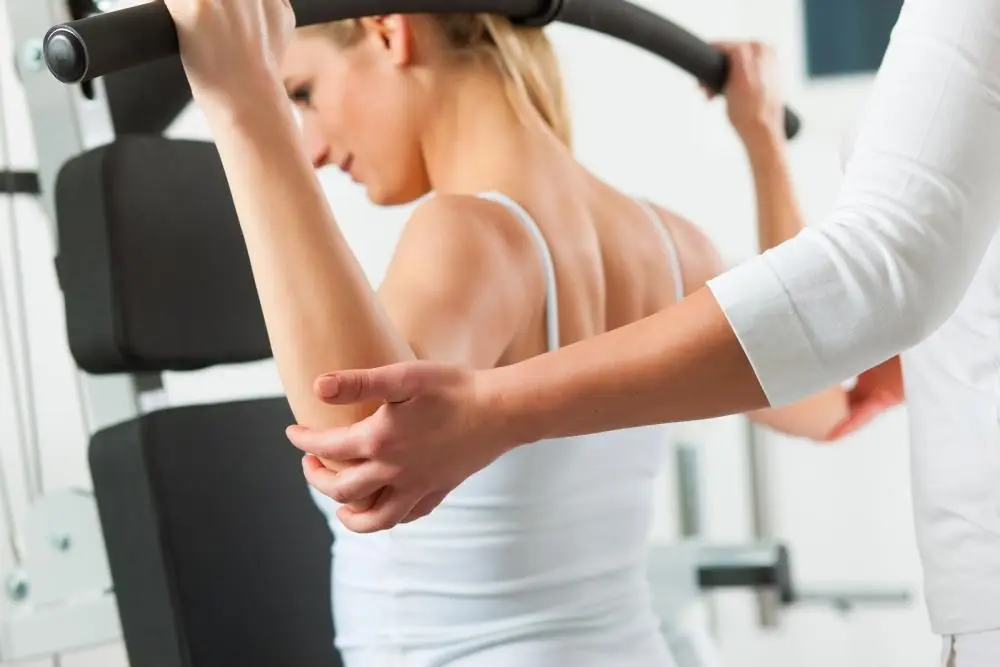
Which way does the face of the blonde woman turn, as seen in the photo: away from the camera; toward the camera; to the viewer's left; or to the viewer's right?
to the viewer's left

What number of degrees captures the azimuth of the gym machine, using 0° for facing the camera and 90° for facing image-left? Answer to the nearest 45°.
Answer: approximately 315°

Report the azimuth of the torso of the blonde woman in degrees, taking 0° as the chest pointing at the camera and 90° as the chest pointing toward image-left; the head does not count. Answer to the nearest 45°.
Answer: approximately 135°
